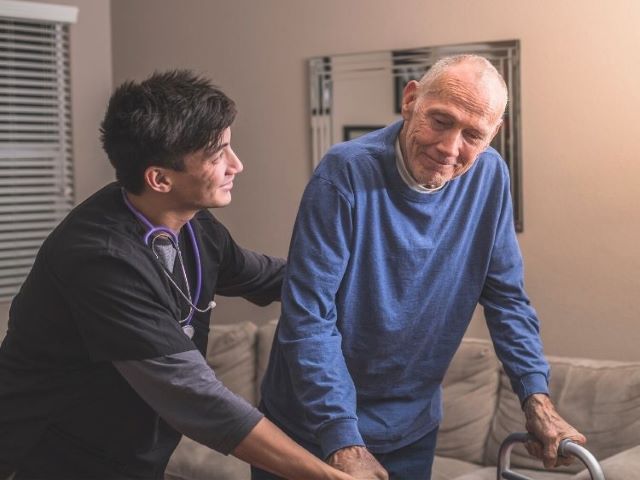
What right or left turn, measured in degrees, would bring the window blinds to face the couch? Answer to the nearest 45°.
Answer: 0° — it already faces it

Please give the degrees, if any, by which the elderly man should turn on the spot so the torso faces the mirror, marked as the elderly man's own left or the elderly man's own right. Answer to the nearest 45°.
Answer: approximately 135° to the elderly man's own left

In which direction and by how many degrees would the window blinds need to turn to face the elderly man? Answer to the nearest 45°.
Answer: approximately 45° to its right

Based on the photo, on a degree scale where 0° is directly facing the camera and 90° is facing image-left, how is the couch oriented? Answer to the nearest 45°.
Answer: approximately 0°

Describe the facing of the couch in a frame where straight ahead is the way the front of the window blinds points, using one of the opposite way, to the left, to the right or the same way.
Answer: to the right

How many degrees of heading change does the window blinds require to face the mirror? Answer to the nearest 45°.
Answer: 0° — it already faces it

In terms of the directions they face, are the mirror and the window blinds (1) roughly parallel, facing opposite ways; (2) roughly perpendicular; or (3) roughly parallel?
roughly perpendicular

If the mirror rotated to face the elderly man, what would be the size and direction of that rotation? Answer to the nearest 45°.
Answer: approximately 45° to its left

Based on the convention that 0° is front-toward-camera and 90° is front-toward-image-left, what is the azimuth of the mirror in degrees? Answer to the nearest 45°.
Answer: approximately 45°

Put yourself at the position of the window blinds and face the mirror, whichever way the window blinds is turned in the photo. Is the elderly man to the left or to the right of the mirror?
right
